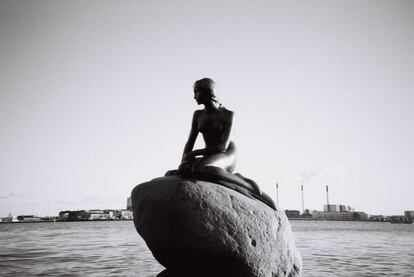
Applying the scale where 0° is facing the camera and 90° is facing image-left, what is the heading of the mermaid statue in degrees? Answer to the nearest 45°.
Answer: approximately 45°
